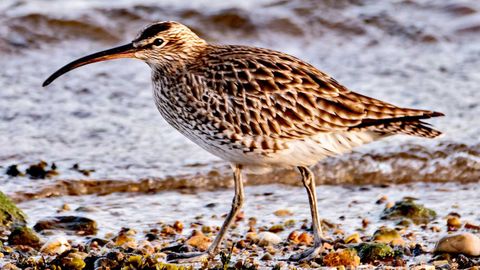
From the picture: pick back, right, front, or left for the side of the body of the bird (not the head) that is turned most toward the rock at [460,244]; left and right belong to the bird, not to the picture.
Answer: back

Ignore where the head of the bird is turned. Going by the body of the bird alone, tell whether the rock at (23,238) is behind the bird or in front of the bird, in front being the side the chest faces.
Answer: in front

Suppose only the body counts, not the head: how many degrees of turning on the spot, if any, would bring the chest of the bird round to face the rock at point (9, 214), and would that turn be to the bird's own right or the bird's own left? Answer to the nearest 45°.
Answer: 0° — it already faces it

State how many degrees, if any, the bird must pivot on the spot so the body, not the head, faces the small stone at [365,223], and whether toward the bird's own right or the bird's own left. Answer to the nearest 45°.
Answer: approximately 135° to the bird's own right

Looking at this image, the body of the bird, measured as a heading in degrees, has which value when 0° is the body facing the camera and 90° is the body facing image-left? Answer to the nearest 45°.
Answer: approximately 90°

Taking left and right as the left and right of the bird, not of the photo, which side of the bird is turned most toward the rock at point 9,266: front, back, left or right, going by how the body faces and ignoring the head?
front
